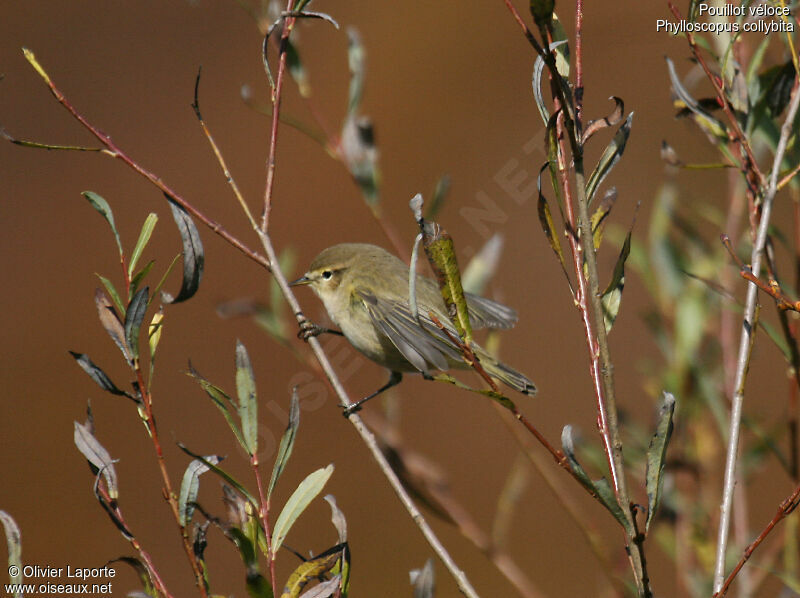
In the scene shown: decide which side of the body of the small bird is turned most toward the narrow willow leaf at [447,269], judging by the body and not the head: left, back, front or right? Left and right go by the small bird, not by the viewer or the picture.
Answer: left

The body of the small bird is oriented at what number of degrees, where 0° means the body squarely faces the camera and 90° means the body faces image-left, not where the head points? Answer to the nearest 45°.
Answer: approximately 90°

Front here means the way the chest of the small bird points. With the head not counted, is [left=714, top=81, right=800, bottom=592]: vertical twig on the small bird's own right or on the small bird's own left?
on the small bird's own left
